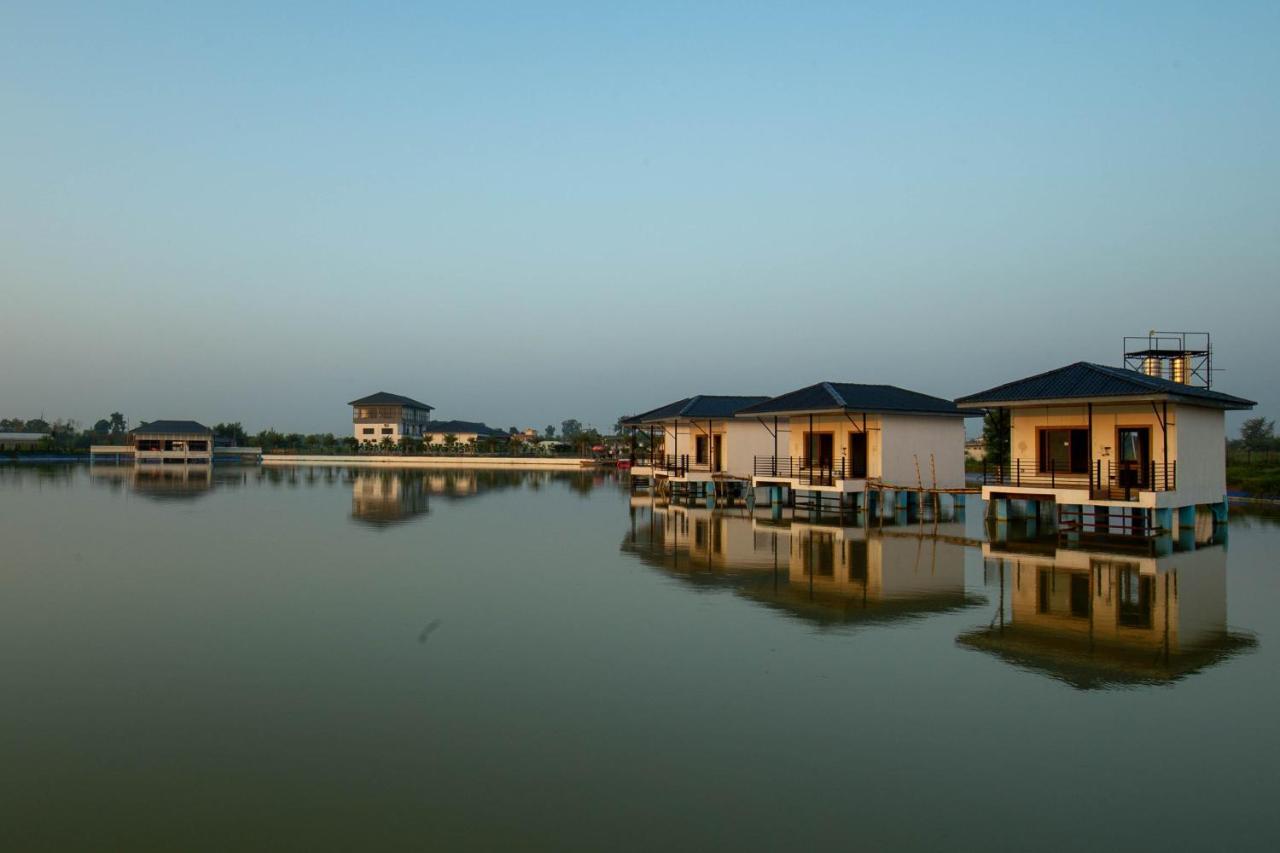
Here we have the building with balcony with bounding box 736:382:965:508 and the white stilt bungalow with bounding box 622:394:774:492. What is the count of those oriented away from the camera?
0

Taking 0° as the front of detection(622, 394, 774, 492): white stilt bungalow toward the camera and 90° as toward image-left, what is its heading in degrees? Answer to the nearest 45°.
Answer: approximately 45°

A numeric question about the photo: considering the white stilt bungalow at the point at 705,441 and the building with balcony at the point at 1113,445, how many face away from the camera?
0

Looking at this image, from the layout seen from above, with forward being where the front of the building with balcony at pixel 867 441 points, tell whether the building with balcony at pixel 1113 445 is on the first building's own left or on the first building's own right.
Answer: on the first building's own left

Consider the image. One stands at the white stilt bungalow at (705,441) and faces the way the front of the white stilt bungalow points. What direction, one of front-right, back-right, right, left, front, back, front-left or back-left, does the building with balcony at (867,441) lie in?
left

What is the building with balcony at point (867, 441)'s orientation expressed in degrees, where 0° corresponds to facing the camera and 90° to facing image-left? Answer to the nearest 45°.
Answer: approximately 45°

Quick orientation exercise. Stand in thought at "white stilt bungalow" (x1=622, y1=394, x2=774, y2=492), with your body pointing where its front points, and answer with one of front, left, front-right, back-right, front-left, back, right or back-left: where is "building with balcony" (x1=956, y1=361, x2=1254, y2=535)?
left

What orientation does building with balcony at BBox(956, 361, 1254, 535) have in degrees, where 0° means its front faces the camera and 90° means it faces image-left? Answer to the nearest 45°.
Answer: approximately 45°

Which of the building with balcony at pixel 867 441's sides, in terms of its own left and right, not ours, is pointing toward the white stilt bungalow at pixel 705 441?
right

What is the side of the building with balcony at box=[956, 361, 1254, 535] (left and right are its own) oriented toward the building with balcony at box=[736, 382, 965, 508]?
right
